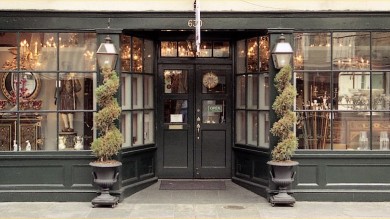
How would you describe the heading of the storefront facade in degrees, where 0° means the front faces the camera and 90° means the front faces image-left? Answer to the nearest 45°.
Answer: approximately 0°

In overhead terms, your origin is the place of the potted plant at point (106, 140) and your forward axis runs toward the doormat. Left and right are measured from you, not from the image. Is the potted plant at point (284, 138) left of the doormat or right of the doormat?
right
